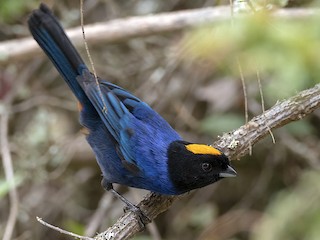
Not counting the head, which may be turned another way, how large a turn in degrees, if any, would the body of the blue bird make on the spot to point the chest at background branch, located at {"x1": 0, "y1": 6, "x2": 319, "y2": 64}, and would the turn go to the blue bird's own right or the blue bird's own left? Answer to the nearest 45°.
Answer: approximately 90° to the blue bird's own left

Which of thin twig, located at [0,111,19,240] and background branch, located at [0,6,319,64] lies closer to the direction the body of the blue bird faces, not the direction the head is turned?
the background branch

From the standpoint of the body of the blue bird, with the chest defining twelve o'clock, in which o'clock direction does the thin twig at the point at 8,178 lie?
The thin twig is roughly at 7 o'clock from the blue bird.

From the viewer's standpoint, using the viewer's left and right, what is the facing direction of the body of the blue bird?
facing to the right of the viewer
